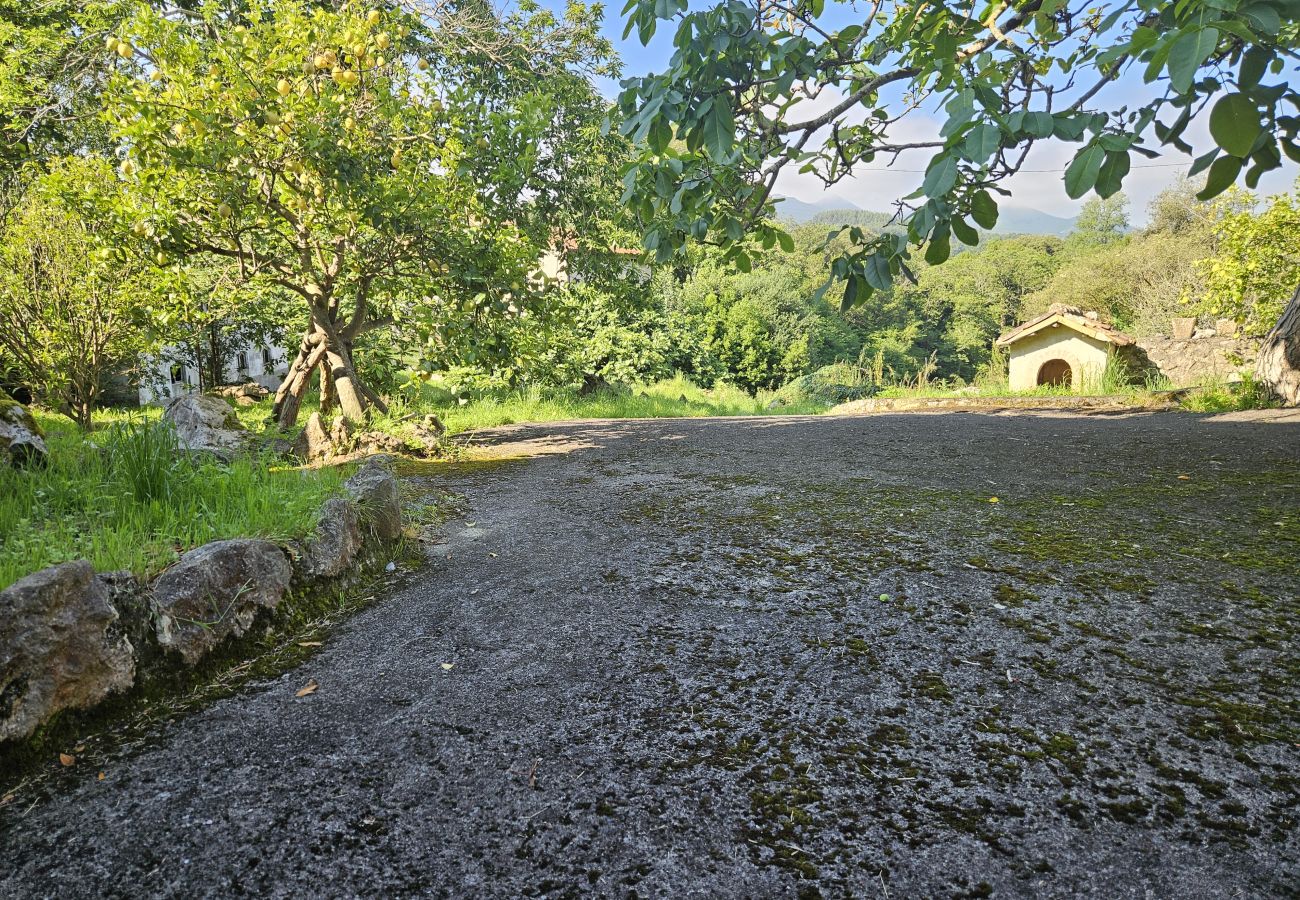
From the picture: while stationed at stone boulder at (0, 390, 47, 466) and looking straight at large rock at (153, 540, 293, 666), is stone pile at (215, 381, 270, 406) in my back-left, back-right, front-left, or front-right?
back-left

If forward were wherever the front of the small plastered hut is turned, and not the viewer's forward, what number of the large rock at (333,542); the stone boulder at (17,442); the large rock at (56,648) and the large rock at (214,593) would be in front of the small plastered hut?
4

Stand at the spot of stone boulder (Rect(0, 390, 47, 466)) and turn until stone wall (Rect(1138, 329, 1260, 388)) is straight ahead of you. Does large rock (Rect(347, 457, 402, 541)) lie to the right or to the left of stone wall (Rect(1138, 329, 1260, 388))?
right

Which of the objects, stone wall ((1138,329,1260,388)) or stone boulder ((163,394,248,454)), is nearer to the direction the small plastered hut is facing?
the stone boulder

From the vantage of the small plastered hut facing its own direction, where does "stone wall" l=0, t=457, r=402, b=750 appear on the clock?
The stone wall is roughly at 12 o'clock from the small plastered hut.

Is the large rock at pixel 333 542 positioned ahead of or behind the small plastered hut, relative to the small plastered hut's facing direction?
ahead

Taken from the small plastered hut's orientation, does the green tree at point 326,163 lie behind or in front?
in front

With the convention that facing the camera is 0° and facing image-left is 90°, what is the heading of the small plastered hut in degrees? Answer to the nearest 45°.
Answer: approximately 0°

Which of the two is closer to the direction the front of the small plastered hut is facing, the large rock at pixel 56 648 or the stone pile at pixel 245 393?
the large rock

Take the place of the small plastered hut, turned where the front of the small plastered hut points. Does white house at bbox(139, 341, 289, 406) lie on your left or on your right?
on your right

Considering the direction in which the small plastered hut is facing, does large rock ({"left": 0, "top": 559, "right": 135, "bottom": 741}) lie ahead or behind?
ahead
